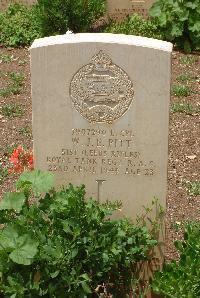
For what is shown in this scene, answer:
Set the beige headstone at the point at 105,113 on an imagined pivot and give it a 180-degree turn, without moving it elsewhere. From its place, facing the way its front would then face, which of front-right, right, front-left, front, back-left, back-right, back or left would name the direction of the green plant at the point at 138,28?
front

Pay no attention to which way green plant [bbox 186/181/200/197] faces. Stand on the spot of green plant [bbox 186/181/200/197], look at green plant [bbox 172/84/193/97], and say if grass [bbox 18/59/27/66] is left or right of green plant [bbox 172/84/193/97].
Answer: left

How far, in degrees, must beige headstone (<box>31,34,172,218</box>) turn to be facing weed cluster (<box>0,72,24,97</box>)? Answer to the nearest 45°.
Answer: approximately 180°

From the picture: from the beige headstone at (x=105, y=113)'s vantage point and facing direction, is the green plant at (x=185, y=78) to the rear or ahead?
to the rear

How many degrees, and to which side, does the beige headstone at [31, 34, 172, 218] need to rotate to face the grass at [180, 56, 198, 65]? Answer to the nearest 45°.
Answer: approximately 180°

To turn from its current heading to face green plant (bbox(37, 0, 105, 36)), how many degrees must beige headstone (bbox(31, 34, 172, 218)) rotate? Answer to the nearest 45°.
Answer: approximately 180°

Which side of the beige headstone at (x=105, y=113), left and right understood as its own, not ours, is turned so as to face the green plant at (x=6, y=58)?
back

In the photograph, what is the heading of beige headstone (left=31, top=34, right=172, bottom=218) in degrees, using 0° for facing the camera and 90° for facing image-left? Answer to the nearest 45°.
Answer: approximately 0°
